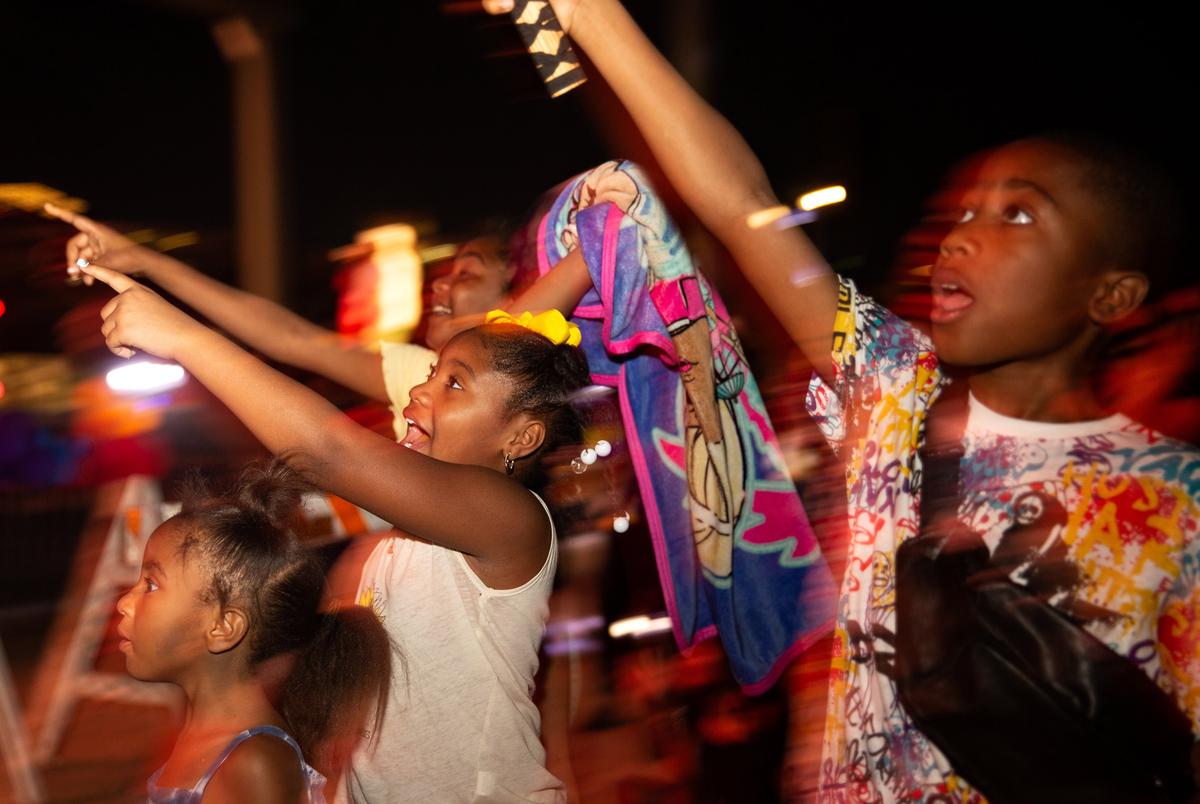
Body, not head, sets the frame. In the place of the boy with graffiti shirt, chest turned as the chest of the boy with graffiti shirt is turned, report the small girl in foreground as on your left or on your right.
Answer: on your right

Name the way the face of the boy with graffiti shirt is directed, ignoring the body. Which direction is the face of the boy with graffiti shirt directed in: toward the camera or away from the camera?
toward the camera

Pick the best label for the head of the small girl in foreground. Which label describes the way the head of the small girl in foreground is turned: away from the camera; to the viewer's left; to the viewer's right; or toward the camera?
to the viewer's left

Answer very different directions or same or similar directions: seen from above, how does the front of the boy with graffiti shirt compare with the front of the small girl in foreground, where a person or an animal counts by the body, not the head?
same or similar directions

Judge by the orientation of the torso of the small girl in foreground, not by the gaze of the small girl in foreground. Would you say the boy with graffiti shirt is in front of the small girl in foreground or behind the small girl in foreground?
behind

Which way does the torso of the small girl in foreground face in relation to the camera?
to the viewer's left

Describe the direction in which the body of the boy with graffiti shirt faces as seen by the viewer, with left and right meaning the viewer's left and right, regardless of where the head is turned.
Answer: facing the viewer and to the left of the viewer

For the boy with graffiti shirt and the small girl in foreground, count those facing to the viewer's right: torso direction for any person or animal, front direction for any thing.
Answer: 0
